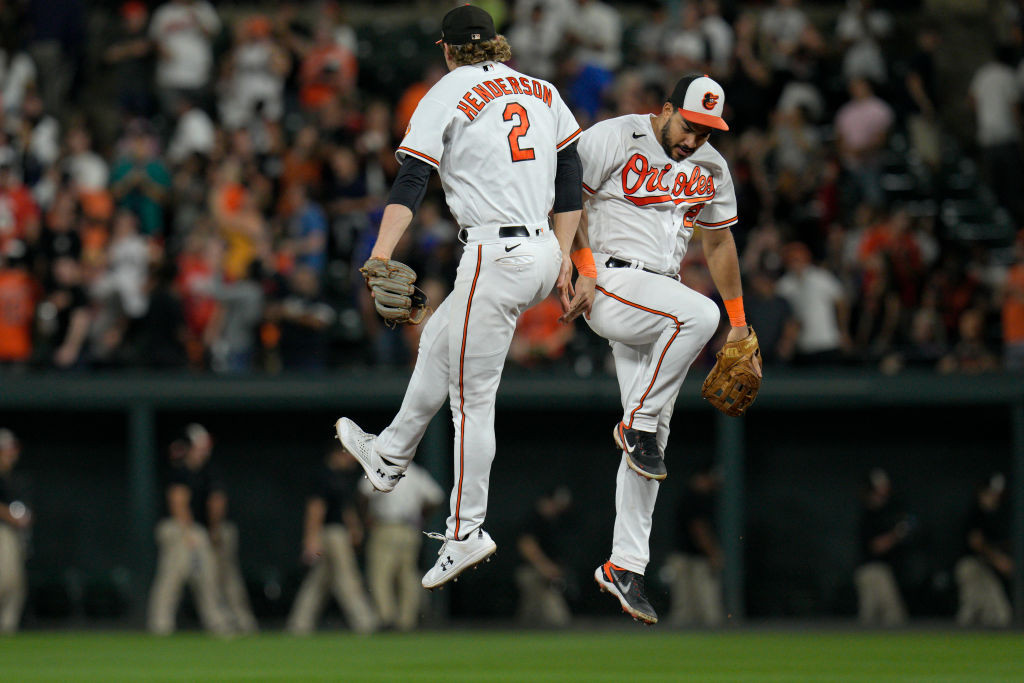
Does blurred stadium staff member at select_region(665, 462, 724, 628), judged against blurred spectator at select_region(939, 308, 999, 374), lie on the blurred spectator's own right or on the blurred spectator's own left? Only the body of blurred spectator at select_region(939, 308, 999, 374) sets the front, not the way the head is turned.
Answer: on the blurred spectator's own right

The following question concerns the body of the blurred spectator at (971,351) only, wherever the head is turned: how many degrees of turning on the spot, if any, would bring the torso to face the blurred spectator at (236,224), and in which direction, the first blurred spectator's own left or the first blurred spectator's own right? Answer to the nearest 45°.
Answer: approximately 90° to the first blurred spectator's own right

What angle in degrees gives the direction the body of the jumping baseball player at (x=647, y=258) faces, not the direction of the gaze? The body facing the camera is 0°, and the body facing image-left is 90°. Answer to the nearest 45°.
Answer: approximately 315°

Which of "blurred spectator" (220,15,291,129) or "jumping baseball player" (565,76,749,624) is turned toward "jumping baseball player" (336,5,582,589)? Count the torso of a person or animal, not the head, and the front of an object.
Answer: the blurred spectator

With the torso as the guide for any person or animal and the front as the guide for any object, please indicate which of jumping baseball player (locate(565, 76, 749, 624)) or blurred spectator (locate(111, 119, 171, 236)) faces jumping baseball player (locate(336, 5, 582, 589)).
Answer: the blurred spectator

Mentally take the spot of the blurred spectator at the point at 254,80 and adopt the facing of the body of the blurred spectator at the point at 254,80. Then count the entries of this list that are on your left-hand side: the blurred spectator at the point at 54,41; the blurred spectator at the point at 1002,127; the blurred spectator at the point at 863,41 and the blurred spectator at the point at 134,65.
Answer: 2

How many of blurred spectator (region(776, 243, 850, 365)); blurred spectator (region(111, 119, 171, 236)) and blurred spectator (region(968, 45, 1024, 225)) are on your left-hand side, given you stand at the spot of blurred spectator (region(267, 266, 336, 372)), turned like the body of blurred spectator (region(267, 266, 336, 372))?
2

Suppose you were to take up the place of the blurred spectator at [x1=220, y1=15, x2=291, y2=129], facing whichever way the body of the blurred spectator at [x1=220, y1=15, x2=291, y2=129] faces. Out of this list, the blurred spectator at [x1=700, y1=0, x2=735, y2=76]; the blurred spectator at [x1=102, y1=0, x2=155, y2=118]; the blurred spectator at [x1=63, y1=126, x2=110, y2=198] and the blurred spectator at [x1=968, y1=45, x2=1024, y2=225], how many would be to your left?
2

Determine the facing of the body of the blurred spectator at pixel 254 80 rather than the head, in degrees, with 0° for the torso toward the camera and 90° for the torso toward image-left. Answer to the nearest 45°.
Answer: approximately 0°
